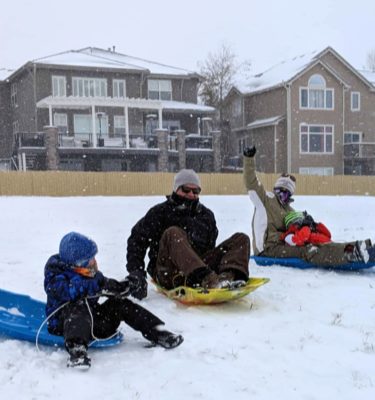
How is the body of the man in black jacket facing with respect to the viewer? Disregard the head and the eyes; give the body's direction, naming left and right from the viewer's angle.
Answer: facing the viewer and to the right of the viewer

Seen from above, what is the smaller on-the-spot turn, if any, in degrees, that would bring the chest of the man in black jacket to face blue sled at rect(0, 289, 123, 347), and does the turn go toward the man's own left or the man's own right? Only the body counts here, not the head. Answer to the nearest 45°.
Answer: approximately 90° to the man's own right

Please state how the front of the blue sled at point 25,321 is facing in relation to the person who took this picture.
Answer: facing to the right of the viewer

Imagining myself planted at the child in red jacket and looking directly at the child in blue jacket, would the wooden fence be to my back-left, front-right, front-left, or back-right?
back-right

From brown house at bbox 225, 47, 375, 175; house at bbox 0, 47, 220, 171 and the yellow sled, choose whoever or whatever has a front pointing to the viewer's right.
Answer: the yellow sled

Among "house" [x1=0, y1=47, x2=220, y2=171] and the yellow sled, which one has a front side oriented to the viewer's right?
the yellow sled

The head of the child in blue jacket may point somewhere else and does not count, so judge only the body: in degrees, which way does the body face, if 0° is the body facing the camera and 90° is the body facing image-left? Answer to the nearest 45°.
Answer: approximately 315°

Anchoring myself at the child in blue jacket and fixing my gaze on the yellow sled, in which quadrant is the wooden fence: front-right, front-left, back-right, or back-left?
front-left

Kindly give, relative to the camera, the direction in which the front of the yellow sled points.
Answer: facing to the right of the viewer

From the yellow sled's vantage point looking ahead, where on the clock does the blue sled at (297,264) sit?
The blue sled is roughly at 10 o'clock from the yellow sled.

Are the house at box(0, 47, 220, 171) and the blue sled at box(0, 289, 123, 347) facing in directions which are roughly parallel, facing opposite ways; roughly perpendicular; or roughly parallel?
roughly perpendicular
